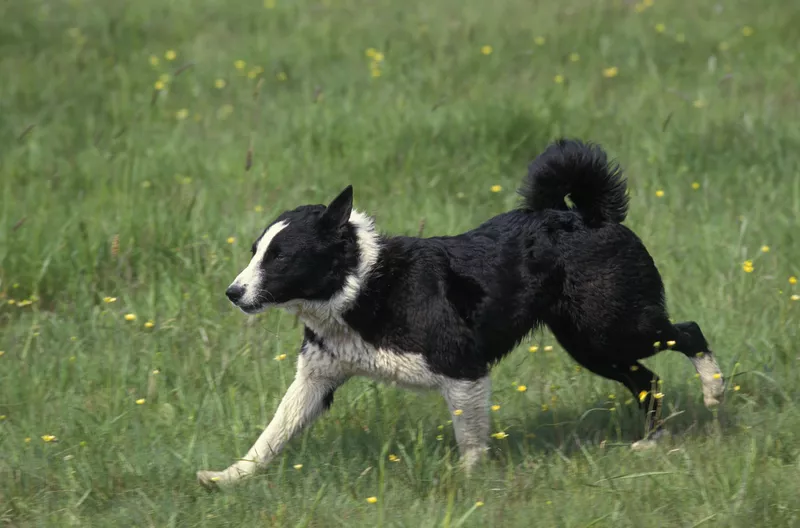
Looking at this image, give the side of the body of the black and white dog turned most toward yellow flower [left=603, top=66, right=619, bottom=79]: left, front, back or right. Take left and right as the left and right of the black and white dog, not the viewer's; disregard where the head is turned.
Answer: right

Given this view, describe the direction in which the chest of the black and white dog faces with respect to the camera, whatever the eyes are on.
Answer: to the viewer's left
